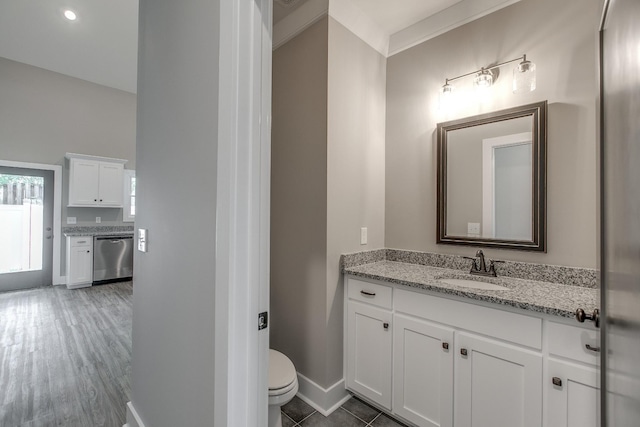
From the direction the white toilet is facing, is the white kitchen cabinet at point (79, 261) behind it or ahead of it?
behind

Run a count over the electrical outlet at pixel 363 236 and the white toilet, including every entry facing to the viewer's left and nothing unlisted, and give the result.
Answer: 0

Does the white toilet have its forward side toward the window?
no

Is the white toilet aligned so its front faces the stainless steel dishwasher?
no

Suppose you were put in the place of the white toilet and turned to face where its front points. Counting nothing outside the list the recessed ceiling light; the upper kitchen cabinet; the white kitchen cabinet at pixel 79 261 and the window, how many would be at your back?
4

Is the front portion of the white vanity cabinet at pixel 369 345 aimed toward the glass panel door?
no

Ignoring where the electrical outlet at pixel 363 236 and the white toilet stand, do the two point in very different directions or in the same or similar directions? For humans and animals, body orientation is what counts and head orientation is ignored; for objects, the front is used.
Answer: same or similar directions

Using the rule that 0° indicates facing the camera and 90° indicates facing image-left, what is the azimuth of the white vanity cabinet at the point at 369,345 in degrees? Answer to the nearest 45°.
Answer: approximately 45°

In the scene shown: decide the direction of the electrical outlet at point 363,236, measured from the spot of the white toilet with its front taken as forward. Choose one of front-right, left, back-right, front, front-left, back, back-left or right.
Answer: left

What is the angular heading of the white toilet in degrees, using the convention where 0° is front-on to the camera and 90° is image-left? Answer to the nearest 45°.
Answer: approximately 315°

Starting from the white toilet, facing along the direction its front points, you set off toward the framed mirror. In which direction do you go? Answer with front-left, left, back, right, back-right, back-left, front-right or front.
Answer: front-left

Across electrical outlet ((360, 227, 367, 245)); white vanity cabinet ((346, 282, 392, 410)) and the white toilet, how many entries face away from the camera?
0

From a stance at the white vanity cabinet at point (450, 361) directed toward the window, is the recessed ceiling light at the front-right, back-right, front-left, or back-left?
front-left

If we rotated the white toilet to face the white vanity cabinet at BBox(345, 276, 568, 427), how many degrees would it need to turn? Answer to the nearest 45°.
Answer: approximately 45° to its left

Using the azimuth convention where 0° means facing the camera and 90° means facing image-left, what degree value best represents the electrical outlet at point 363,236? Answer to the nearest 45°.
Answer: approximately 315°
